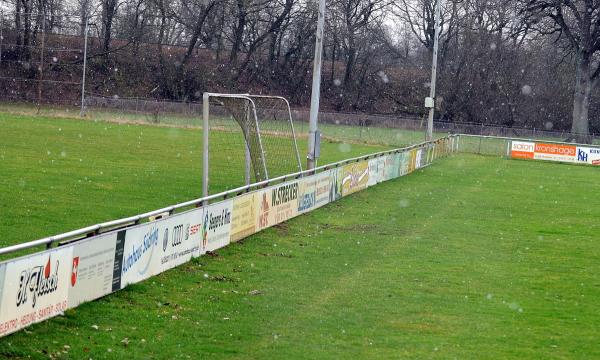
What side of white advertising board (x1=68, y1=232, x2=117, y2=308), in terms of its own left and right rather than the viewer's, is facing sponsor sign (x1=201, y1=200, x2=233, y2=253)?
left

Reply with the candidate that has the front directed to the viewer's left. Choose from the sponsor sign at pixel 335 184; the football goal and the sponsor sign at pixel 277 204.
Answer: the football goal

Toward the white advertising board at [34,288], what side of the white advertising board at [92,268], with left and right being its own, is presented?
right

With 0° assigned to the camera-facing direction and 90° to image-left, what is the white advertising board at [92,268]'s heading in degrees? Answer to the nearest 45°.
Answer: approximately 315°

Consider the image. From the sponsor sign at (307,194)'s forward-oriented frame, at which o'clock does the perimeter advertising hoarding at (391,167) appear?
The perimeter advertising hoarding is roughly at 8 o'clock from the sponsor sign.

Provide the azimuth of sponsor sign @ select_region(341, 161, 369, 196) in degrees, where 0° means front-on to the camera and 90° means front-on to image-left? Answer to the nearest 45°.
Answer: approximately 315°

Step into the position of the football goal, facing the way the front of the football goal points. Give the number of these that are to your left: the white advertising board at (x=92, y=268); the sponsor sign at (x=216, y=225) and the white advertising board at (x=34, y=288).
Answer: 3

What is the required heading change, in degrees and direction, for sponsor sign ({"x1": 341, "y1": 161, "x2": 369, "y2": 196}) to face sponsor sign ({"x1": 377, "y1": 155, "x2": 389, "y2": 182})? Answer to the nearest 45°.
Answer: approximately 135° to its left

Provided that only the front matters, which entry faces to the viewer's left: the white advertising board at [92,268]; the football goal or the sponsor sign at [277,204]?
the football goal

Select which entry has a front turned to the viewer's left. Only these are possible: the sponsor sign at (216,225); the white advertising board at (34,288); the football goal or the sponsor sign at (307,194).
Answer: the football goal

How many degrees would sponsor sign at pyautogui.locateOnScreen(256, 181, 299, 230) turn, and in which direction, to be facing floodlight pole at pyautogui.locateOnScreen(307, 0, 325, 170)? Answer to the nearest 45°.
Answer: approximately 135° to its left

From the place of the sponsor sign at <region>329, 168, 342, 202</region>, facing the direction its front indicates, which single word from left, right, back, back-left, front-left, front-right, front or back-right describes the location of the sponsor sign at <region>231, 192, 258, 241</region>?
front-right

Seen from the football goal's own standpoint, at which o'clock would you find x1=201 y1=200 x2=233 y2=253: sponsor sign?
The sponsor sign is roughly at 9 o'clock from the football goal.

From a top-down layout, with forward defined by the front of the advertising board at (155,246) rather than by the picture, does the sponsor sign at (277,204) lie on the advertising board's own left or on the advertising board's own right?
on the advertising board's own left

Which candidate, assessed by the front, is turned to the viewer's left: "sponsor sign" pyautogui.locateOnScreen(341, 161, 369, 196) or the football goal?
the football goal

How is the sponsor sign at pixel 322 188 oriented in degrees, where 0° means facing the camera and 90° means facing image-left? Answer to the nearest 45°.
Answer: approximately 315°

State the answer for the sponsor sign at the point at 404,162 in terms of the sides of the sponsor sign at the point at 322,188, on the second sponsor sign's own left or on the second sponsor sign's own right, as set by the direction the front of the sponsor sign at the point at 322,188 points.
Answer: on the second sponsor sign's own left

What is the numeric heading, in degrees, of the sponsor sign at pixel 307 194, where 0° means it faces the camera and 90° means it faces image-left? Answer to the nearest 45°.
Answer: approximately 315°
